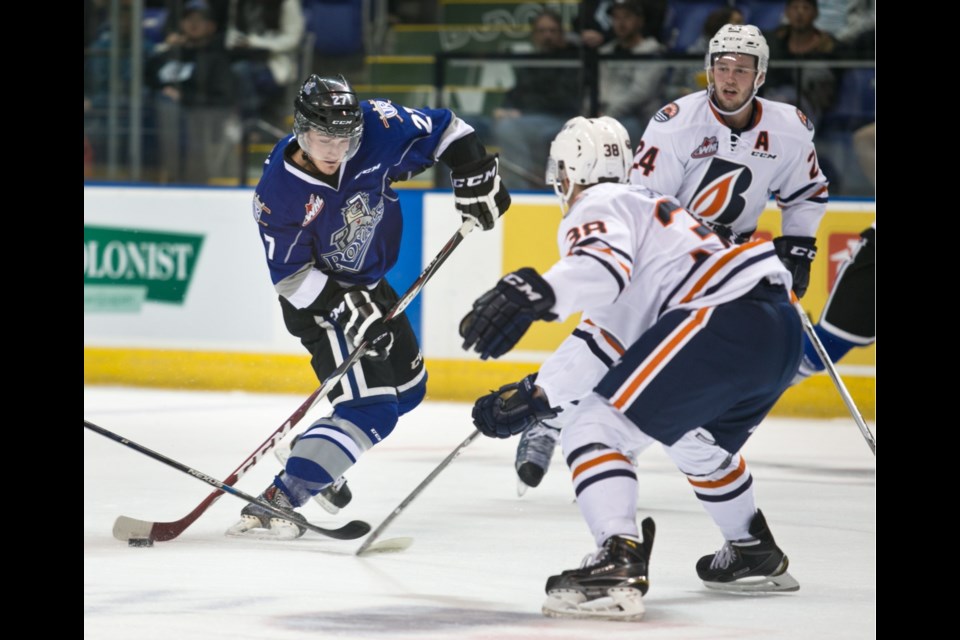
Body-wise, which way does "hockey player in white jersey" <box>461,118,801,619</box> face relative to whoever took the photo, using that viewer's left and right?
facing away from the viewer and to the left of the viewer

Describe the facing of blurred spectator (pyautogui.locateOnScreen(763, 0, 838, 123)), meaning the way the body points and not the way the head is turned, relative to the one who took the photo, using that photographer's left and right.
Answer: facing the viewer

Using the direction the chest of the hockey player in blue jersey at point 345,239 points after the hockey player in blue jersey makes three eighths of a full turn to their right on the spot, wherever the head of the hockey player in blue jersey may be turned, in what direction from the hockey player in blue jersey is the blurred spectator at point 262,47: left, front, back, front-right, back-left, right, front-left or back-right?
front-right

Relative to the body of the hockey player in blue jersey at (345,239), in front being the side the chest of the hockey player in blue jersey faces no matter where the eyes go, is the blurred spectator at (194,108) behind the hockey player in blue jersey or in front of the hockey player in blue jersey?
behind

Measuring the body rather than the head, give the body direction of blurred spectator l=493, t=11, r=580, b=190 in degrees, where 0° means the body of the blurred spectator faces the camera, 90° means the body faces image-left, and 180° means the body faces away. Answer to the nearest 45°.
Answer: approximately 45°

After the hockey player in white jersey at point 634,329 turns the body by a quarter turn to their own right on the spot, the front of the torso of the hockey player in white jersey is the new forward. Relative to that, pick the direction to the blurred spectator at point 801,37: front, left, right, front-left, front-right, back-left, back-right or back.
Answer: front-left
